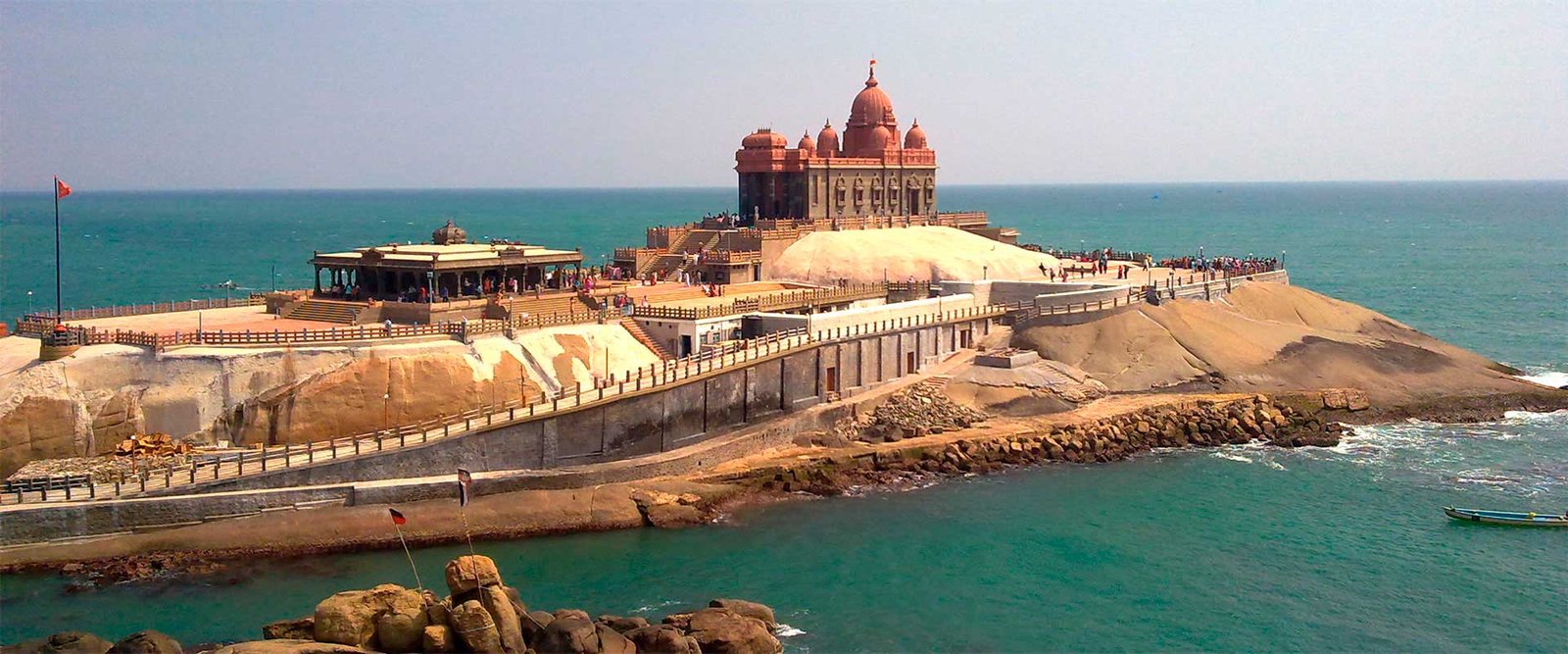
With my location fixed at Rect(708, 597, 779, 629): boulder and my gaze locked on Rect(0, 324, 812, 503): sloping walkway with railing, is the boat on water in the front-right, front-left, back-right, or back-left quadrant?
back-right

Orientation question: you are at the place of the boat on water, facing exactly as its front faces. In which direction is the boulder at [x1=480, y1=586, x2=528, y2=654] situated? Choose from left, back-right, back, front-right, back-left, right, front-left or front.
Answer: front-left

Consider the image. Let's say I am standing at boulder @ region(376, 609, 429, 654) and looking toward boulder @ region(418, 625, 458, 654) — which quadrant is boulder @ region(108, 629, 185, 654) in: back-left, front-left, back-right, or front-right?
back-right

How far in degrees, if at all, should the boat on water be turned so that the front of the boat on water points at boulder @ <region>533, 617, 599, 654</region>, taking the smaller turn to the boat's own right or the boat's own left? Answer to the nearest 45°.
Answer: approximately 45° to the boat's own left

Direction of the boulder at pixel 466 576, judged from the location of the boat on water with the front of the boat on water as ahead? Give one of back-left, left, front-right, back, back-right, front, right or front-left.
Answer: front-left

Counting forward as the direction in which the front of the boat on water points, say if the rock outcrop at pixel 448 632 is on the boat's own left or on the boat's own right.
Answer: on the boat's own left

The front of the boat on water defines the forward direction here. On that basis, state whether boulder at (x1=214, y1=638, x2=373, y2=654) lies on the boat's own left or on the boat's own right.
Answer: on the boat's own left

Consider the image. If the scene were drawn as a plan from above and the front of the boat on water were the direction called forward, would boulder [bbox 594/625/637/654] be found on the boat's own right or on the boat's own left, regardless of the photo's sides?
on the boat's own left

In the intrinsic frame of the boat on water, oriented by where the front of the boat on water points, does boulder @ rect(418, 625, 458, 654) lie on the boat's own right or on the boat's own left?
on the boat's own left

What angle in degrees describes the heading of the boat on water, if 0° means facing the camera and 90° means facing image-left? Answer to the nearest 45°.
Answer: approximately 90°
